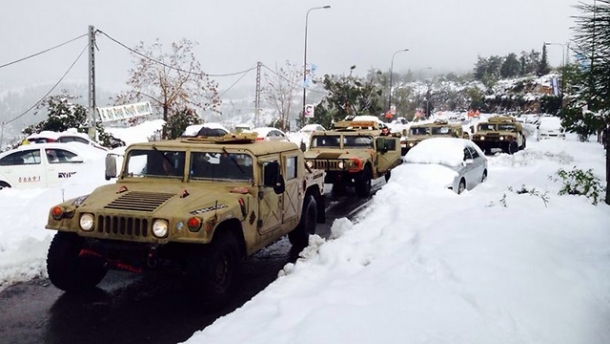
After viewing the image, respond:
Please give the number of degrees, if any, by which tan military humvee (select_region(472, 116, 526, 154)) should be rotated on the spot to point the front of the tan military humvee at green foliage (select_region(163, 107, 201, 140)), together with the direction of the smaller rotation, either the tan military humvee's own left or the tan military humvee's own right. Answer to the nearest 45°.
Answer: approximately 45° to the tan military humvee's own right

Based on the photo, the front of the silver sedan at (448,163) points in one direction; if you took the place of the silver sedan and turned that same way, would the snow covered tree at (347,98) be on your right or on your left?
on your right

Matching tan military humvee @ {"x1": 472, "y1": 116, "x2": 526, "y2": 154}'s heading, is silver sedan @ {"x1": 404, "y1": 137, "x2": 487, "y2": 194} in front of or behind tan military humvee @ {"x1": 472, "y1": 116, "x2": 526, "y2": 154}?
in front

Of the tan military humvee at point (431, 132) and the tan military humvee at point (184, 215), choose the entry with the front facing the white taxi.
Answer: the tan military humvee at point (431, 132)

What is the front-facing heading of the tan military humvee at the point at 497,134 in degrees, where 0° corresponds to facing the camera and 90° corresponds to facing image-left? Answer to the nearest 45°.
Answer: approximately 45°

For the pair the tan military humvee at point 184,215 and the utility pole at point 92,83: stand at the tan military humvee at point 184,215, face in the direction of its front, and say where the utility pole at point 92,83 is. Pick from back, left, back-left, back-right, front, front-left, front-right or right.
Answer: back-right

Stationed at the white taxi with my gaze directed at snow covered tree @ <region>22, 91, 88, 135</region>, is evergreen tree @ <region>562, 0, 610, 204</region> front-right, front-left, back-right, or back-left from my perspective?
back-right

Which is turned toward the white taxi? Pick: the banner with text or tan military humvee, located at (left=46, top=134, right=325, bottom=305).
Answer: the banner with text

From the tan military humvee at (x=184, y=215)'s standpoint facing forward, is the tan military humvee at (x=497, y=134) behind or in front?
behind

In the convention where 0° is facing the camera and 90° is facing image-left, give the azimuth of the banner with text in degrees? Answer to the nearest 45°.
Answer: approximately 0°
